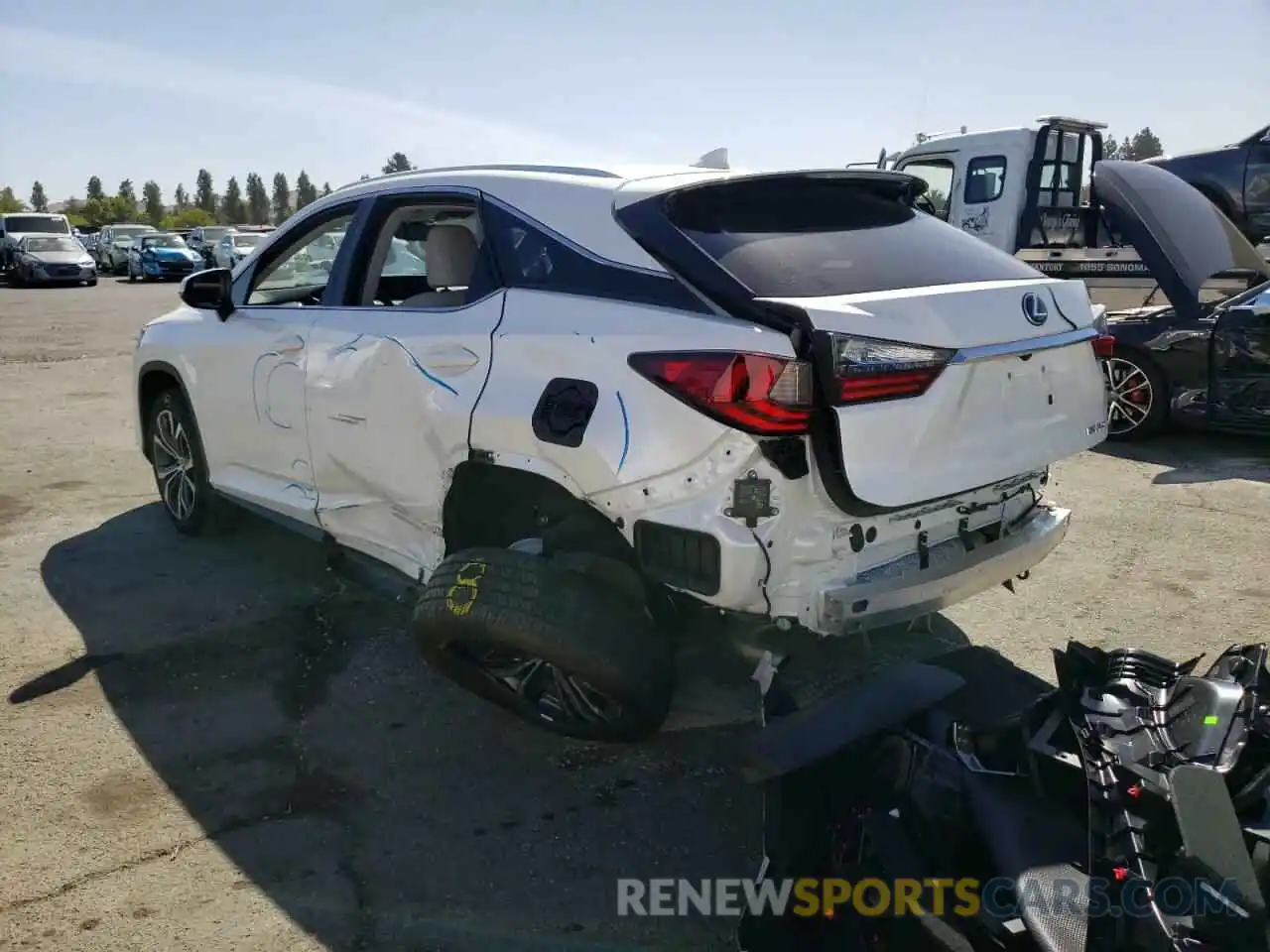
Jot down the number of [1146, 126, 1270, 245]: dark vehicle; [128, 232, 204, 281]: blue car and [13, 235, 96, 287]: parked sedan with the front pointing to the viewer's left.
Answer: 1

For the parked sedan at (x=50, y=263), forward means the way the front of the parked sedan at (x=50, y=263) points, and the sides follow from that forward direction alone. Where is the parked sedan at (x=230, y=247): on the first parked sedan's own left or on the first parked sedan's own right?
on the first parked sedan's own left

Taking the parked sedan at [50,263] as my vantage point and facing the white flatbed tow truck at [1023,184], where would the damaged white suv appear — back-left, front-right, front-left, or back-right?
front-right

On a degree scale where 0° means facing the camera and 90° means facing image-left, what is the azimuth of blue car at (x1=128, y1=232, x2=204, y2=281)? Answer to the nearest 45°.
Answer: approximately 315°

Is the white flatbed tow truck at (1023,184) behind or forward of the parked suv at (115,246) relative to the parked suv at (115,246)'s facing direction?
forward

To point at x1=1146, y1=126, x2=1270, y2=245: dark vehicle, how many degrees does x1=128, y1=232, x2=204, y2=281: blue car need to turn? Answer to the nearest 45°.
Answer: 0° — it already faces it

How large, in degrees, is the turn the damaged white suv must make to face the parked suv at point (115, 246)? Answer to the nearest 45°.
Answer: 0° — it already faces it

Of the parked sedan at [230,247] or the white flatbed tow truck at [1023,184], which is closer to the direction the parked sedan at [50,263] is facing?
the white flatbed tow truck

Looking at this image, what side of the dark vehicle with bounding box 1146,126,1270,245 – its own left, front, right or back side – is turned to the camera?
left

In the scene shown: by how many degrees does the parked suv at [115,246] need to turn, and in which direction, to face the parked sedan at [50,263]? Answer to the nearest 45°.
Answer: approximately 45° to its right

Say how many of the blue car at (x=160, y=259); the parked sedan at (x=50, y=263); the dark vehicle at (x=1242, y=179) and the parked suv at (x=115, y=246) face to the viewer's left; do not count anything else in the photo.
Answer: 1

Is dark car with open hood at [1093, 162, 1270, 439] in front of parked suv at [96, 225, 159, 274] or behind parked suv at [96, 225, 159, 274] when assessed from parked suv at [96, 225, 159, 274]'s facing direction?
in front

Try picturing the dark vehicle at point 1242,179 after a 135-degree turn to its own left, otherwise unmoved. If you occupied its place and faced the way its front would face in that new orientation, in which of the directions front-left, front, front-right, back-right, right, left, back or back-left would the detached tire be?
front-right

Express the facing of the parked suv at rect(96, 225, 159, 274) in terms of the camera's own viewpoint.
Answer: facing the viewer and to the right of the viewer

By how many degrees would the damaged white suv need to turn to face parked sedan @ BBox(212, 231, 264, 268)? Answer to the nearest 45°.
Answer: approximately 45° to its right

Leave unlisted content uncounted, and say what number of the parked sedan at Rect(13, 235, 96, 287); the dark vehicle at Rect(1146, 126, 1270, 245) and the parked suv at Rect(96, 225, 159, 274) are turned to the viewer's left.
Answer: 1

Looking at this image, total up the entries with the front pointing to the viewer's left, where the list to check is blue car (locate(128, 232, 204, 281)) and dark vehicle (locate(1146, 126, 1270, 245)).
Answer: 1

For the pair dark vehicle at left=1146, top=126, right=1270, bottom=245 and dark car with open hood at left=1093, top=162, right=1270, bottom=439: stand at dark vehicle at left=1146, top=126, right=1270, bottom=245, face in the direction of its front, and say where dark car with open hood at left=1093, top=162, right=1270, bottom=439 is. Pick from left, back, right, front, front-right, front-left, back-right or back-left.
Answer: left
